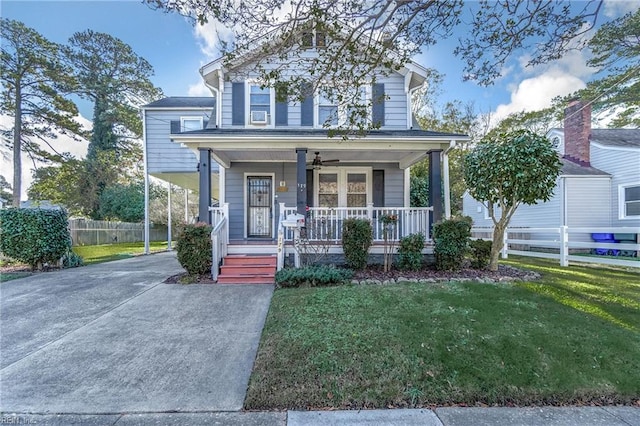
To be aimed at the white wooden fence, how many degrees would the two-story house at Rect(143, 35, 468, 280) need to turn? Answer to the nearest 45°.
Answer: approximately 90° to its left

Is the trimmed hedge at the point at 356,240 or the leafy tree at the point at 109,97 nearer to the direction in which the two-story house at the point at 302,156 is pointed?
the trimmed hedge

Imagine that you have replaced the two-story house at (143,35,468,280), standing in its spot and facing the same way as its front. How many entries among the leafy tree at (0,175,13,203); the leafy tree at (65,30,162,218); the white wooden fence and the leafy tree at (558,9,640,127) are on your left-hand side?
2

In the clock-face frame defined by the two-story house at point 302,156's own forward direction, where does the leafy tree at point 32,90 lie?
The leafy tree is roughly at 4 o'clock from the two-story house.

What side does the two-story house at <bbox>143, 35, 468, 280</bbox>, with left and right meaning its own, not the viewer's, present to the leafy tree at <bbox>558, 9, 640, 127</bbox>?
left

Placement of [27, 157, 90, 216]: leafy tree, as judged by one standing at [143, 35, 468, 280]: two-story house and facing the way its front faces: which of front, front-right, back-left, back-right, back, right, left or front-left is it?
back-right

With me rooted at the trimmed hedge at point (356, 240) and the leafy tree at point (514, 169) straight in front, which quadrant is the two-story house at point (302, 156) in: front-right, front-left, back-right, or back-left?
back-left

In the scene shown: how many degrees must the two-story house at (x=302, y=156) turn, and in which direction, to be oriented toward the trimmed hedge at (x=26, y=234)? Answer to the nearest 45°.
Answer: approximately 90° to its right

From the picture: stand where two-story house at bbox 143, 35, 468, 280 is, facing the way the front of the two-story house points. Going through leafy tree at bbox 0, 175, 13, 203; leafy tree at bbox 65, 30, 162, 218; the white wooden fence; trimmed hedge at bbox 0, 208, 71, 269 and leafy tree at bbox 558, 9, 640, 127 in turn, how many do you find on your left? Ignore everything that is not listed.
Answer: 2

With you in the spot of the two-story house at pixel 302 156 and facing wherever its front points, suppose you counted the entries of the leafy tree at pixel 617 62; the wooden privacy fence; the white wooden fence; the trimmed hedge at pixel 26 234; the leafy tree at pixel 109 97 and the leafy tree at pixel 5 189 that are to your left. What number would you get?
2

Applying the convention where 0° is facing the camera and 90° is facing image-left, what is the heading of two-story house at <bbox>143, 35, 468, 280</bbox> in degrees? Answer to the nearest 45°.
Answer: approximately 0°
